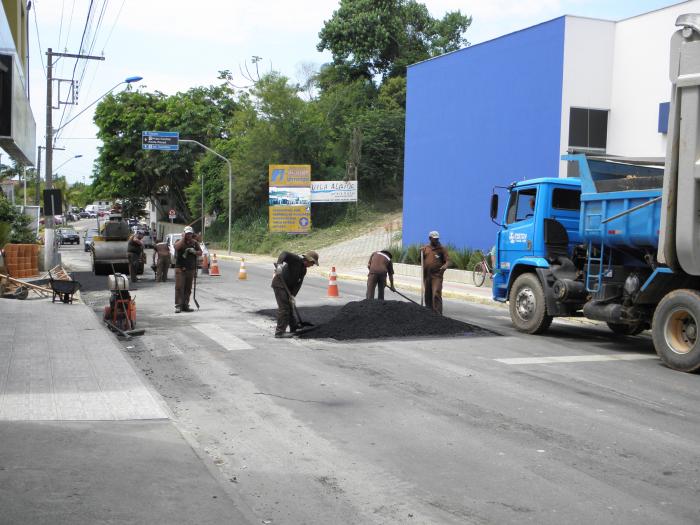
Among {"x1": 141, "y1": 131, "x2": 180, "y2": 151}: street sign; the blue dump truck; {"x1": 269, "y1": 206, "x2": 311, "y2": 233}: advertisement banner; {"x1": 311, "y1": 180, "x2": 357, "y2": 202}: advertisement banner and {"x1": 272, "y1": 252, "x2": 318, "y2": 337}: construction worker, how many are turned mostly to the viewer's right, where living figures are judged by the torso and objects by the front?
1

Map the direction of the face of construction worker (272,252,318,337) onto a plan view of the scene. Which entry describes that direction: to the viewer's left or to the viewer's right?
to the viewer's right

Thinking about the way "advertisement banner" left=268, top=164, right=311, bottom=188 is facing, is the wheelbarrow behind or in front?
in front

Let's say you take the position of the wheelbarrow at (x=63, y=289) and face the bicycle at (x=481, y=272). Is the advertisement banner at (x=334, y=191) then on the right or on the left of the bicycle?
left

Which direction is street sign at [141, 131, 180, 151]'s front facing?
toward the camera

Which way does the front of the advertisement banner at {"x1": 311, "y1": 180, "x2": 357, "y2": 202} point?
toward the camera

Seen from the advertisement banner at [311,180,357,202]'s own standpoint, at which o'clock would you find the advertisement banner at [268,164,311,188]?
the advertisement banner at [268,164,311,188] is roughly at 3 o'clock from the advertisement banner at [311,180,357,202].

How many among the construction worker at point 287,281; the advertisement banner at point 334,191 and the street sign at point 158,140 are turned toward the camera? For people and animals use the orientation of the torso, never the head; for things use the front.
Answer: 2

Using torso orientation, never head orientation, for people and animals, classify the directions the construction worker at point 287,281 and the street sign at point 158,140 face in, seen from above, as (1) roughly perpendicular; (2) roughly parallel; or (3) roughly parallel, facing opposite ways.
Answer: roughly perpendicular

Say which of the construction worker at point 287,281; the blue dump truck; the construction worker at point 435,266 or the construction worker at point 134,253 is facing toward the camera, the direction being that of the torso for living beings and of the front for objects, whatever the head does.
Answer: the construction worker at point 435,266

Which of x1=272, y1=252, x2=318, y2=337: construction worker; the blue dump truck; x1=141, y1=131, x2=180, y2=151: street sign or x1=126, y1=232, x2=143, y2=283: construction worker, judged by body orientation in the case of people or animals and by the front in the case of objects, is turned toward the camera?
the street sign

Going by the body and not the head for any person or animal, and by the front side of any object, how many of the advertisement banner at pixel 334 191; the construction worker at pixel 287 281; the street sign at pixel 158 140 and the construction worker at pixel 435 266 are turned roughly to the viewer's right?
1

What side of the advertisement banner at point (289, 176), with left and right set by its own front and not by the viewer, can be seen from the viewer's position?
front

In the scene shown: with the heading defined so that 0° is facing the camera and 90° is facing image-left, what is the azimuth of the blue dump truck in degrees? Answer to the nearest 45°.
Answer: approximately 135°

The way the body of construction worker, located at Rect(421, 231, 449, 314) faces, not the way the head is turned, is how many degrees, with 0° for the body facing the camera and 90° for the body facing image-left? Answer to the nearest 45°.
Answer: approximately 0°

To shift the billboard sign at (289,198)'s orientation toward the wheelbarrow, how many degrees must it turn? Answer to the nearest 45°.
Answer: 0° — it already faces it
